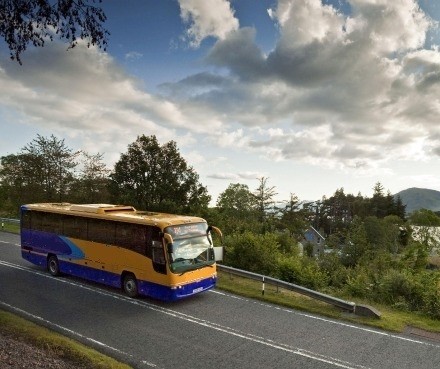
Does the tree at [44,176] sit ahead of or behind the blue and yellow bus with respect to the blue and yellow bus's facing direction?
behind

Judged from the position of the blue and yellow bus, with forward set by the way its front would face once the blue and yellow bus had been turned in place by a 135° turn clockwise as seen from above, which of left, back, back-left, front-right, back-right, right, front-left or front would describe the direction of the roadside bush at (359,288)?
back

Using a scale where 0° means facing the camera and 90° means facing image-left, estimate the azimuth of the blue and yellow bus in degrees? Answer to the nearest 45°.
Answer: approximately 315°

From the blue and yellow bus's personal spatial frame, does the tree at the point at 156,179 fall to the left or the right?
on its left

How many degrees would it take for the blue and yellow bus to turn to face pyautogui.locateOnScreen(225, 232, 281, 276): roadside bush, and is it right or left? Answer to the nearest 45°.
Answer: approximately 90° to its left

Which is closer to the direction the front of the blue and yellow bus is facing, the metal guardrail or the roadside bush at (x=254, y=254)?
the metal guardrail

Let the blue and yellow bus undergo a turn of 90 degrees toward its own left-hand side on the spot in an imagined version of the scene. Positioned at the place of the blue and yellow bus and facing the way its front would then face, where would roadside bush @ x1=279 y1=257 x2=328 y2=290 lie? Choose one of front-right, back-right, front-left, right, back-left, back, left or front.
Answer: front-right
